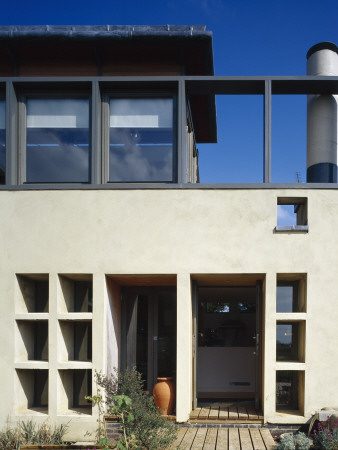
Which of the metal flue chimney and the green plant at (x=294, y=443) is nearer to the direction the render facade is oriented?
the green plant

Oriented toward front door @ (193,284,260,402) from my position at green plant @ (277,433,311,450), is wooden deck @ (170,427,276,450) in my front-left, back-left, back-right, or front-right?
front-left

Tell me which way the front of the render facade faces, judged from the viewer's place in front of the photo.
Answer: facing the viewer

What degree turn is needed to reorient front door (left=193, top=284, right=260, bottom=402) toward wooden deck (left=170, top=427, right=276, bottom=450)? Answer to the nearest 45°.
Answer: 0° — it already faces it

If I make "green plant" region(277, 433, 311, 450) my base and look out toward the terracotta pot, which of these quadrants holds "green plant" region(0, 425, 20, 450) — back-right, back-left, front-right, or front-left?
front-left
